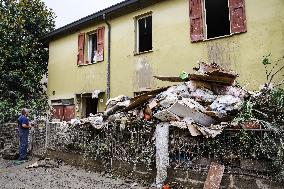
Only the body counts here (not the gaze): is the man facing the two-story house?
yes

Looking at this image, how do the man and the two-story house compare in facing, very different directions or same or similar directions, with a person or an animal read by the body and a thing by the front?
very different directions

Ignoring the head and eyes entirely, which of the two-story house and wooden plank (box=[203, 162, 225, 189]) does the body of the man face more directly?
the two-story house

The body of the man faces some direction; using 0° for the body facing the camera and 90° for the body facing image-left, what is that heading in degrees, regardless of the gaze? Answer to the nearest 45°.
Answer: approximately 270°

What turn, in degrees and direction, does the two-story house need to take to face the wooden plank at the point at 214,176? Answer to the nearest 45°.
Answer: approximately 45° to its left

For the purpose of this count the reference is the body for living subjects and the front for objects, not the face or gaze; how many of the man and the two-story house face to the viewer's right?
1

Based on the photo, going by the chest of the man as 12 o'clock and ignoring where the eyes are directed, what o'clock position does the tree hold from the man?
The tree is roughly at 9 o'clock from the man.

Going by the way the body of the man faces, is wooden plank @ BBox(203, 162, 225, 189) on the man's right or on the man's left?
on the man's right

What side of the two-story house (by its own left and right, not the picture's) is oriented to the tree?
right

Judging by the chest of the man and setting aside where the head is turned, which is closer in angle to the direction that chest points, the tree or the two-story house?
the two-story house

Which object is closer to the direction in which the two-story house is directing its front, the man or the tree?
the man
